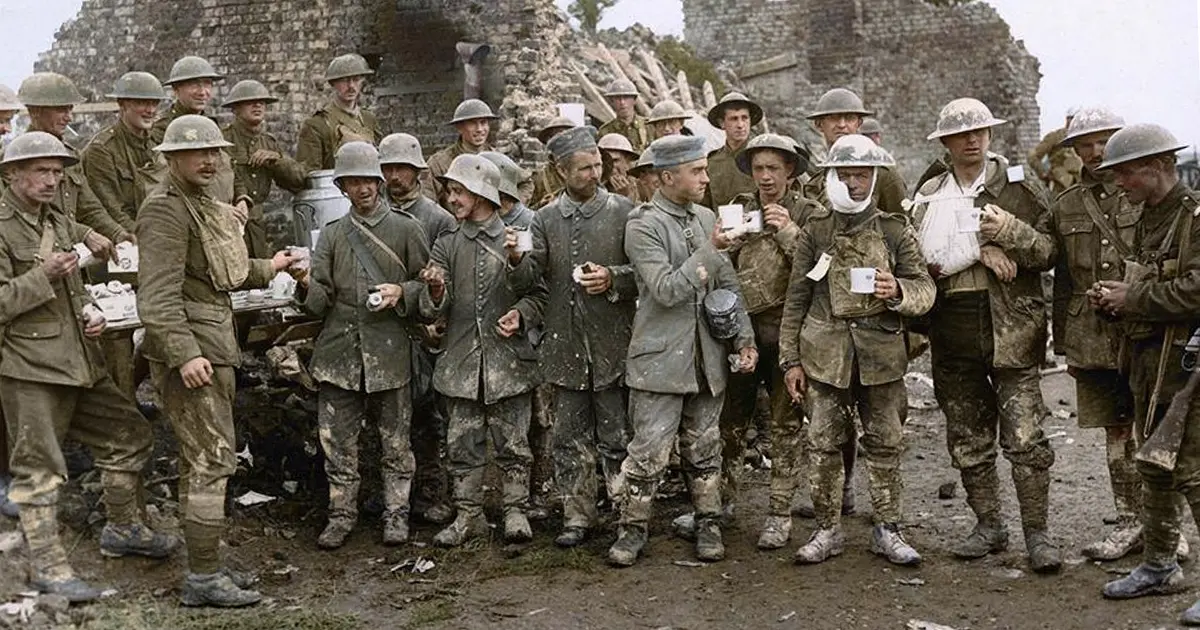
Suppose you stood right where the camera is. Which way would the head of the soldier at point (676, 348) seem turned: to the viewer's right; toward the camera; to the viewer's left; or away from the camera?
to the viewer's right

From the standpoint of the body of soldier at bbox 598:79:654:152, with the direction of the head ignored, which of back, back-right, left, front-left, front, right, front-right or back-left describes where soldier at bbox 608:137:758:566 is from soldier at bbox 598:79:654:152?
front

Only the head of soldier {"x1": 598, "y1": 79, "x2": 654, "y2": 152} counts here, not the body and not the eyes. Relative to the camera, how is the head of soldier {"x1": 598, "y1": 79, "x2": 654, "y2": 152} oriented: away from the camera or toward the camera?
toward the camera

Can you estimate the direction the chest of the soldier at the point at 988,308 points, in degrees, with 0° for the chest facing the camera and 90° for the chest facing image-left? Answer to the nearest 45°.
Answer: approximately 0°

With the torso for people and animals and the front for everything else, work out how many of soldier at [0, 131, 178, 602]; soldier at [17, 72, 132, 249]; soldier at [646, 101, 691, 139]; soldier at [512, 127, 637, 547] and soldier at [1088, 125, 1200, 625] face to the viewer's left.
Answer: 1

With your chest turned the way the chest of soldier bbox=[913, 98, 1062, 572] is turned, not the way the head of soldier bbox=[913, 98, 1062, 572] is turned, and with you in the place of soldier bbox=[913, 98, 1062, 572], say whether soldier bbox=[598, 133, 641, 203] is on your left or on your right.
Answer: on your right

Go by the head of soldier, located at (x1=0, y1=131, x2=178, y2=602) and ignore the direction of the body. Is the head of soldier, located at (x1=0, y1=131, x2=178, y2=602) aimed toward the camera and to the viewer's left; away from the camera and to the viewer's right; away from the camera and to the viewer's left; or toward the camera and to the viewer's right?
toward the camera and to the viewer's right

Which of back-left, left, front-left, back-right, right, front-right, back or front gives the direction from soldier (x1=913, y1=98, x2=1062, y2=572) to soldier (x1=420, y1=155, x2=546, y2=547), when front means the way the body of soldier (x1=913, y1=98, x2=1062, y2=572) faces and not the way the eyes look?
right

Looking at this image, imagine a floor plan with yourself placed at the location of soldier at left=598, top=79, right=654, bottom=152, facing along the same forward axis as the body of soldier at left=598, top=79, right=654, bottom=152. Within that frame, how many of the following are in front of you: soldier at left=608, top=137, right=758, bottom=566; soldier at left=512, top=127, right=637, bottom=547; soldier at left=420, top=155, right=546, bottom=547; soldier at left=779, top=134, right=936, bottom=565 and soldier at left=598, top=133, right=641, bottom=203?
5

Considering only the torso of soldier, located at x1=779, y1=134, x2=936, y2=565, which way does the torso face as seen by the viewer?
toward the camera

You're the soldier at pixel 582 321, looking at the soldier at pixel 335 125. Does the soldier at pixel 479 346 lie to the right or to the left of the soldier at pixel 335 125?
left

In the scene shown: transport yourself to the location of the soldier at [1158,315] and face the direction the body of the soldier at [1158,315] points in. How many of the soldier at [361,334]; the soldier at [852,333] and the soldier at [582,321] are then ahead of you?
3

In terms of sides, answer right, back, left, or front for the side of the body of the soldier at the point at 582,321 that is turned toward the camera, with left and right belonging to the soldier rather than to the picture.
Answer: front

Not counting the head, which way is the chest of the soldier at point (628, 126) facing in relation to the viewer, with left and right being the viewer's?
facing the viewer
